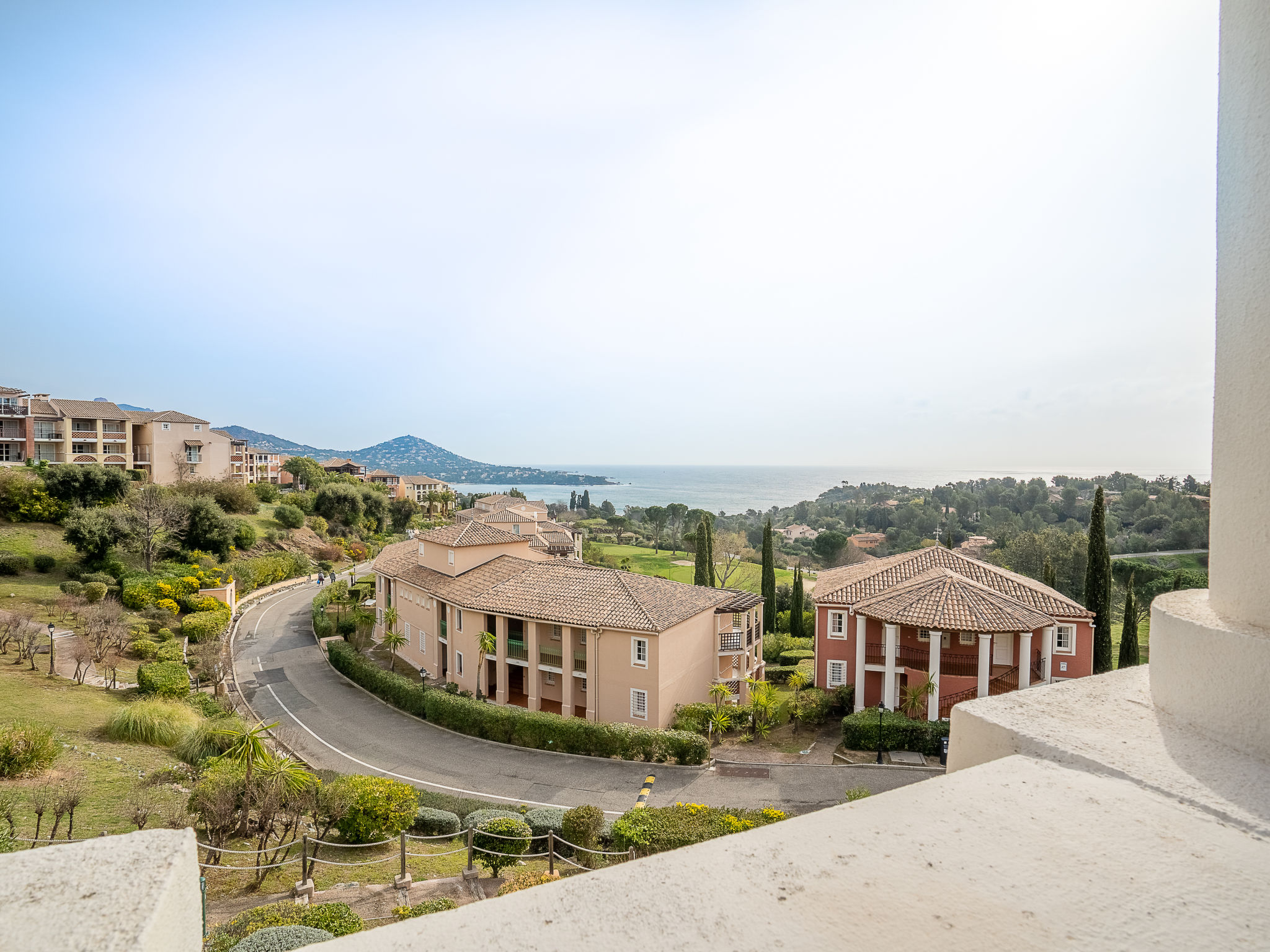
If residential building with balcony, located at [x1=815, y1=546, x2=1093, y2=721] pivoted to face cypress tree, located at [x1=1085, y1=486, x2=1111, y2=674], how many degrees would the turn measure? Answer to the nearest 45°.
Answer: approximately 135° to its left

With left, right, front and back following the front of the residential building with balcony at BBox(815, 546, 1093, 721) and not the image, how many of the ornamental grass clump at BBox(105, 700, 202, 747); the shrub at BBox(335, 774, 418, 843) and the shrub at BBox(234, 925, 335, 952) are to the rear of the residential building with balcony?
0

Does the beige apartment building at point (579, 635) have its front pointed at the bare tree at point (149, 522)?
no

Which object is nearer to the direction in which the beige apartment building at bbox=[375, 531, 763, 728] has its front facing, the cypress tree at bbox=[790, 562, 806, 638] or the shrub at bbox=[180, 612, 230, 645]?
the shrub

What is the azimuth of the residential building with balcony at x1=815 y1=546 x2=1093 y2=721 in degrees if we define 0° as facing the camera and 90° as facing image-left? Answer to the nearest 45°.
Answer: approximately 0°

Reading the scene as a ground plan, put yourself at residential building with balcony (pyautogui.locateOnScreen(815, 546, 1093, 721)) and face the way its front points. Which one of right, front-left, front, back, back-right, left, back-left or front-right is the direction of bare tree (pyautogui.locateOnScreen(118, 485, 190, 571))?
right

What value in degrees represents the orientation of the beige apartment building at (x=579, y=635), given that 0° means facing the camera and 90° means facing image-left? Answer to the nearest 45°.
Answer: approximately 45°

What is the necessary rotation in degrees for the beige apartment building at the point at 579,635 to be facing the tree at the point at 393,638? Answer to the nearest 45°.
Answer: approximately 90° to its right

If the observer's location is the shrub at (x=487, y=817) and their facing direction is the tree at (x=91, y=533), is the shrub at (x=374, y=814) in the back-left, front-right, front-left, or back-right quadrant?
front-left

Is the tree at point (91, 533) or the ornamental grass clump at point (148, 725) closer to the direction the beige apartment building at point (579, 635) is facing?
the ornamental grass clump

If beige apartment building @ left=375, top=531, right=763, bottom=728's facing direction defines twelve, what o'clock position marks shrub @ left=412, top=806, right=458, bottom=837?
The shrub is roughly at 11 o'clock from the beige apartment building.

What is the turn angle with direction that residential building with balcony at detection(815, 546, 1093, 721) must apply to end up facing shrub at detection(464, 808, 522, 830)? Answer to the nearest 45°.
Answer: approximately 45° to its right

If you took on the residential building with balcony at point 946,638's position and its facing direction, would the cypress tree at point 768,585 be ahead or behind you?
behind

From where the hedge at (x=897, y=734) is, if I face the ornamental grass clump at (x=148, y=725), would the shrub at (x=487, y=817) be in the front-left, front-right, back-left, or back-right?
front-left

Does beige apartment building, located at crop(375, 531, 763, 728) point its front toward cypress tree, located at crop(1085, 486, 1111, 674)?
no

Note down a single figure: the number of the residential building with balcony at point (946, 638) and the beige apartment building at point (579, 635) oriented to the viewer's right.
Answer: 0

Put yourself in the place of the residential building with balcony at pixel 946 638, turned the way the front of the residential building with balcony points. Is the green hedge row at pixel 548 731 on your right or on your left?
on your right

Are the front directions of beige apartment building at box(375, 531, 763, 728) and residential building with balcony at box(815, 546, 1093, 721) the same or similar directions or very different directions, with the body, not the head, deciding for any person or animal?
same or similar directions

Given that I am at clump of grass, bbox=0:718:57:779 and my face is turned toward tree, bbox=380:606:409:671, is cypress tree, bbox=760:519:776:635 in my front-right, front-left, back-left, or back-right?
front-right

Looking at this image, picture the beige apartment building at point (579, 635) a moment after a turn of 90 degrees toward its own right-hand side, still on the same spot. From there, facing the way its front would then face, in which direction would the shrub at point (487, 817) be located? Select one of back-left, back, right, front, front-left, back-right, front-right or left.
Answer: back-left
